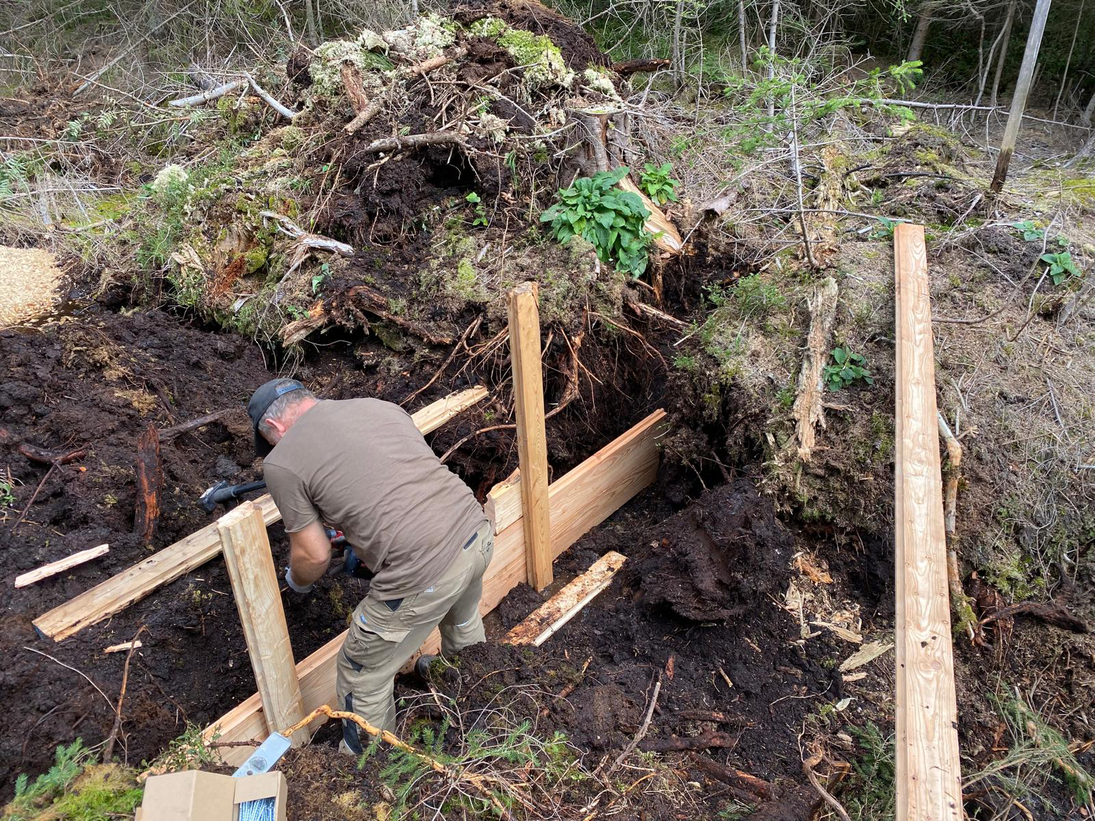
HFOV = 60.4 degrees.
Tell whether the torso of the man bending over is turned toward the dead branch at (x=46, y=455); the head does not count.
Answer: yes

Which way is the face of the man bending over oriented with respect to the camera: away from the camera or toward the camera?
away from the camera

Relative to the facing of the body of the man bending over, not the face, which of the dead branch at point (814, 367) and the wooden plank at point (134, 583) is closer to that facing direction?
the wooden plank

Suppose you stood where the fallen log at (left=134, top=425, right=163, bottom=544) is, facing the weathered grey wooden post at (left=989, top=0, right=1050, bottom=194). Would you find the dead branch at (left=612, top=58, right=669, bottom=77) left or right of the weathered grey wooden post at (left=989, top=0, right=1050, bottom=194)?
left

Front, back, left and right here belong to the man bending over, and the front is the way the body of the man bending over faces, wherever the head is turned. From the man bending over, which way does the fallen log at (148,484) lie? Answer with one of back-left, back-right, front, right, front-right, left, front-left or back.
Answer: front

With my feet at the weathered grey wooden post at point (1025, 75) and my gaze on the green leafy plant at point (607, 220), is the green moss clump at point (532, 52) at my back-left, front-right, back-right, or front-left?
front-right

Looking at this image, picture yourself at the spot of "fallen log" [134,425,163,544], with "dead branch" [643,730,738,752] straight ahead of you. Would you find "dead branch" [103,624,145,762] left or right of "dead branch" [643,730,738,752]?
right

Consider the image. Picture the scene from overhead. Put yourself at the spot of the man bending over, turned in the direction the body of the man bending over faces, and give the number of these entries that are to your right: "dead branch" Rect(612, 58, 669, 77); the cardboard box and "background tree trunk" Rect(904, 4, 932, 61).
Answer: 2

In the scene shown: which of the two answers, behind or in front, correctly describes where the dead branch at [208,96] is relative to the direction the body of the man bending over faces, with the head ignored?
in front

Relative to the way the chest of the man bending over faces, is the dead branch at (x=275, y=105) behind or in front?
in front

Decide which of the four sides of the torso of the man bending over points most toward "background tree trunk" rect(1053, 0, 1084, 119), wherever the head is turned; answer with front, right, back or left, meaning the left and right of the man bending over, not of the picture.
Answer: right

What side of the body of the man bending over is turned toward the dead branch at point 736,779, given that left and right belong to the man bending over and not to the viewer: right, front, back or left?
back

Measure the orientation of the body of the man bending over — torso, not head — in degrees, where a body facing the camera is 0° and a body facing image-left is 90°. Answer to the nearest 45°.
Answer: approximately 135°

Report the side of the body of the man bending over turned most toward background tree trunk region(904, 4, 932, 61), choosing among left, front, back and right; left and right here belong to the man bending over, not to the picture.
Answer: right

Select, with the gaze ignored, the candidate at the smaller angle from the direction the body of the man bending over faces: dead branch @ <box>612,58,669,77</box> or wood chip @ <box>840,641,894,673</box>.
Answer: the dead branch

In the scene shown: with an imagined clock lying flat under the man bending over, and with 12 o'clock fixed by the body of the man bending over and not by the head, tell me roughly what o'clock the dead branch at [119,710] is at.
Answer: The dead branch is roughly at 10 o'clock from the man bending over.
